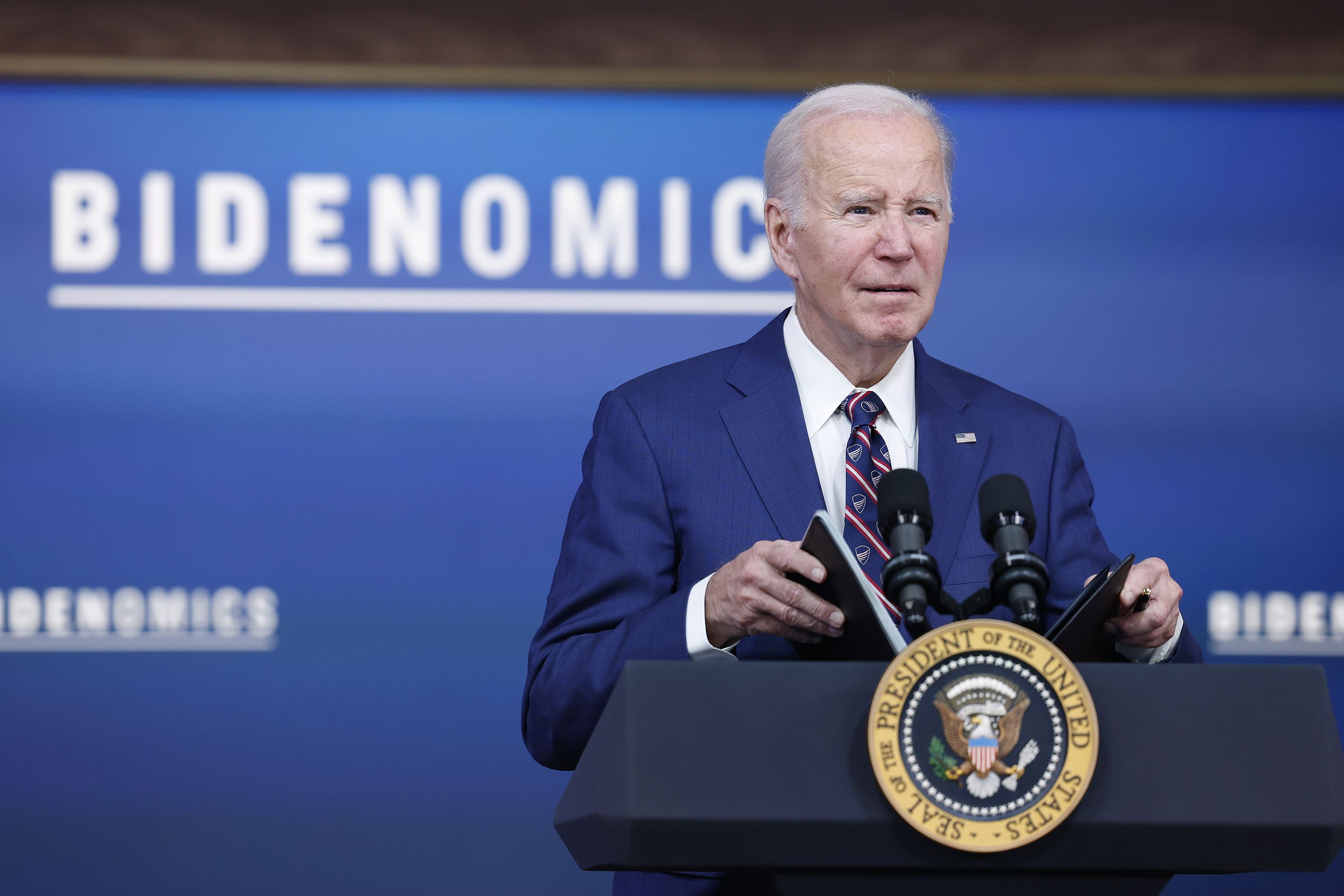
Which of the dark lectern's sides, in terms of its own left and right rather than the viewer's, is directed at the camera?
front

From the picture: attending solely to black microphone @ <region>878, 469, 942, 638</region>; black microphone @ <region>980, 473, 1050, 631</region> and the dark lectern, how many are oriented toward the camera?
1

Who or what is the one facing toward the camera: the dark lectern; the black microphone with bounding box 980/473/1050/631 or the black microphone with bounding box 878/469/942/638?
the dark lectern

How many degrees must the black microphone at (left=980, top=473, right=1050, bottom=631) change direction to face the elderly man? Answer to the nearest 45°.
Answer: approximately 45° to its left

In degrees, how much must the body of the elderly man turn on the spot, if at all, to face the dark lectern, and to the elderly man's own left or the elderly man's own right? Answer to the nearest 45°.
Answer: approximately 45° to the elderly man's own right

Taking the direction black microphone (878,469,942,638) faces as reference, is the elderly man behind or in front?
in front

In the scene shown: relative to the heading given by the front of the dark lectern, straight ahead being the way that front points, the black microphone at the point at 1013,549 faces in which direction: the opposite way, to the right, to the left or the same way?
the opposite way

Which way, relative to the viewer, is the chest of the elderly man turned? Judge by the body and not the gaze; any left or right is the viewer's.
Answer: facing the viewer and to the right of the viewer

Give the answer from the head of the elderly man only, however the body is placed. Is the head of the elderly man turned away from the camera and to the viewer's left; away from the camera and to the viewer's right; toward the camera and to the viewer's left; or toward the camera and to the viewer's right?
toward the camera and to the viewer's right

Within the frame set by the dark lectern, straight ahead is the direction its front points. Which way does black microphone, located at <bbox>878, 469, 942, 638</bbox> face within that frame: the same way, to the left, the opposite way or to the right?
the opposite way

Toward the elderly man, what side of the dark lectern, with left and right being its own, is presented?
back

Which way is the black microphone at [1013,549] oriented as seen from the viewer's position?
away from the camera

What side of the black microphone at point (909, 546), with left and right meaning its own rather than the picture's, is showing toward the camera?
back

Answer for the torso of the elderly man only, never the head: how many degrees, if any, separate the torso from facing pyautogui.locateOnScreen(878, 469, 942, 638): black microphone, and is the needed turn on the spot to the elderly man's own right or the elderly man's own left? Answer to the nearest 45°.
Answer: approximately 45° to the elderly man's own right
